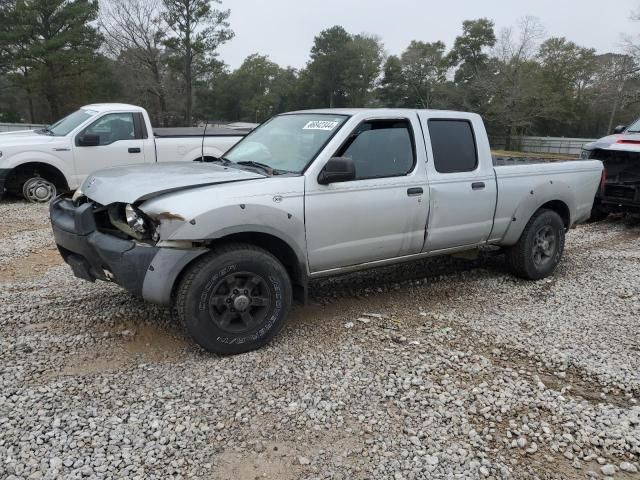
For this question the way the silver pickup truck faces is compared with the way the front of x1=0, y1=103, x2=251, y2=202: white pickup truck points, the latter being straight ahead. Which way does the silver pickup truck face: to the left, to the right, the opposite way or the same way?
the same way

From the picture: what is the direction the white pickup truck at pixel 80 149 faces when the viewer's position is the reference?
facing to the left of the viewer

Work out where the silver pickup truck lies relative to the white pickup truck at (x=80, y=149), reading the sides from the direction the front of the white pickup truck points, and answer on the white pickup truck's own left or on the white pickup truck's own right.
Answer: on the white pickup truck's own left

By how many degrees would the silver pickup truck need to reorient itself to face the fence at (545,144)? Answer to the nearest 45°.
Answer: approximately 180°

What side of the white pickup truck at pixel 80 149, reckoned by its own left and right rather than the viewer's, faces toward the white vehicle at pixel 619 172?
back

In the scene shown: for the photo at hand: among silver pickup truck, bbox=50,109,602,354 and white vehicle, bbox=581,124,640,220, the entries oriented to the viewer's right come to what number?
0

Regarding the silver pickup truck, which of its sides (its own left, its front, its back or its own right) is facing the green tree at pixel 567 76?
back

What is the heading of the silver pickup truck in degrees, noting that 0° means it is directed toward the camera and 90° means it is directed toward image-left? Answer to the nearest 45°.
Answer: approximately 45°

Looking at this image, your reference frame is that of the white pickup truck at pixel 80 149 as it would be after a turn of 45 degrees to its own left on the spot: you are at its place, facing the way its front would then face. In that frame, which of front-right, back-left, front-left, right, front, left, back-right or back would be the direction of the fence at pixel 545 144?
back

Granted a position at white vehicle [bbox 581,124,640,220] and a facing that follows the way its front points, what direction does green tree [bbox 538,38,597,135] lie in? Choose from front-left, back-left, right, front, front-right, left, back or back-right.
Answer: back-right

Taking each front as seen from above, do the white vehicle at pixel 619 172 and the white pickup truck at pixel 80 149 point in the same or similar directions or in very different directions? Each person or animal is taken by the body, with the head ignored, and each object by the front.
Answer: same or similar directions

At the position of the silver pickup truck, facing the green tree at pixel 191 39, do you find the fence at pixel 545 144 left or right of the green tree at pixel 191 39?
right

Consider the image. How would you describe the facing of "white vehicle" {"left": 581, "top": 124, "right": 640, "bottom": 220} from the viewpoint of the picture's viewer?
facing the viewer and to the left of the viewer
